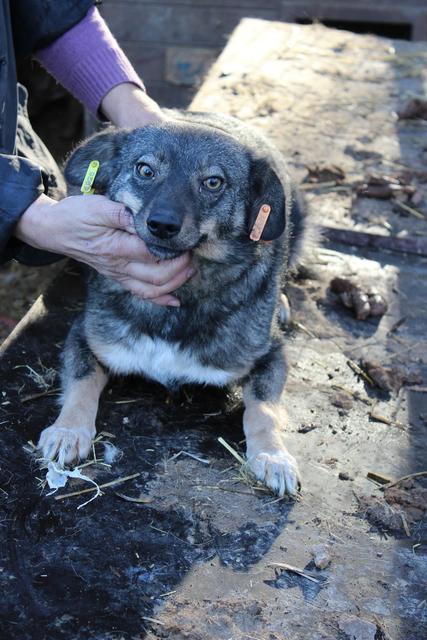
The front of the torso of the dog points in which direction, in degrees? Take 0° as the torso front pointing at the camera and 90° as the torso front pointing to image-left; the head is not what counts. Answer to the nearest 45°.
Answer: approximately 0°

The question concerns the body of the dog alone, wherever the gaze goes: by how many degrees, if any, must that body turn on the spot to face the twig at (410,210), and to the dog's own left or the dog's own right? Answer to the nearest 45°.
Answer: approximately 135° to the dog's own left

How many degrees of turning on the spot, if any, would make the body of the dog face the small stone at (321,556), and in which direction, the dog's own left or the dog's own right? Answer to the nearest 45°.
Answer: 0° — it already faces it

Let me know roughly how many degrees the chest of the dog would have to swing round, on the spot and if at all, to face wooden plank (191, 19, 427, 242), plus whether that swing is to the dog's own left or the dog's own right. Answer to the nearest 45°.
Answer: approximately 180°

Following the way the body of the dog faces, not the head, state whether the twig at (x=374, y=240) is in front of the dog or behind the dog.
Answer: behind
